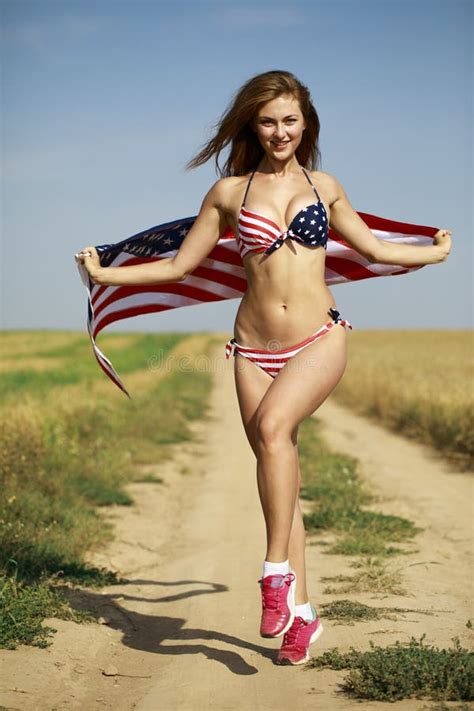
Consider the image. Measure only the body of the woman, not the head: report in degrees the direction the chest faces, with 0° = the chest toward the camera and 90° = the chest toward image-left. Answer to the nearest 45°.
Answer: approximately 0°
